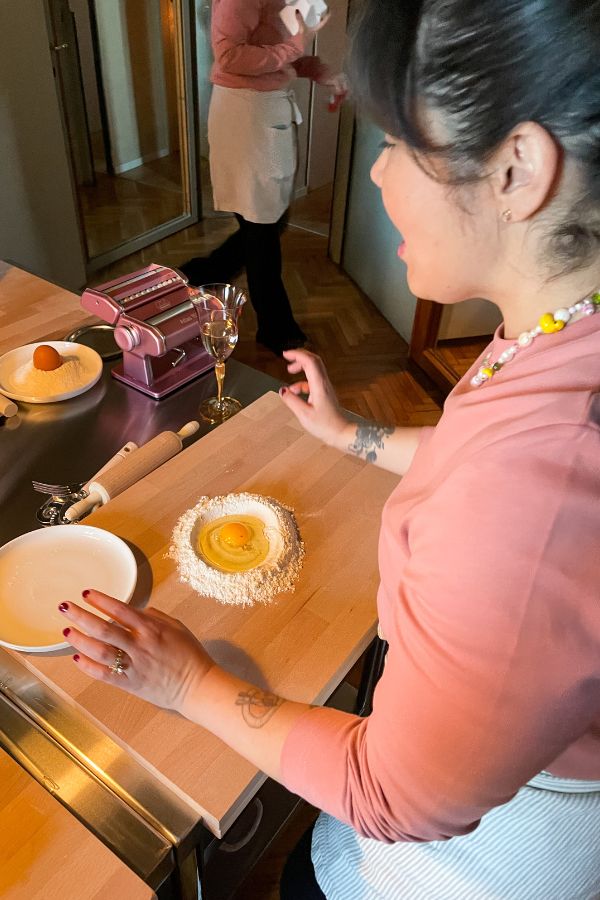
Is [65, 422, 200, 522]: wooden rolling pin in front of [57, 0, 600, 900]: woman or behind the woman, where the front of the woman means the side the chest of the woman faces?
in front

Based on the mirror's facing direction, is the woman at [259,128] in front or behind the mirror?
in front

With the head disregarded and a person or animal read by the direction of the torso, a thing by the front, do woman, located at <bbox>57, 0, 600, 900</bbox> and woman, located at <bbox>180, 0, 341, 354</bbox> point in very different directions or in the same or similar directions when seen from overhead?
very different directions

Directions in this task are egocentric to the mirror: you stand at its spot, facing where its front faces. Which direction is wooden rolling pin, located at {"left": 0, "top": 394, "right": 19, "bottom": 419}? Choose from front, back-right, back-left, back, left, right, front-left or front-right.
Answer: front-right

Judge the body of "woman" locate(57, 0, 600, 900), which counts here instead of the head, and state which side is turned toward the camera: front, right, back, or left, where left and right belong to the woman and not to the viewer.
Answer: left

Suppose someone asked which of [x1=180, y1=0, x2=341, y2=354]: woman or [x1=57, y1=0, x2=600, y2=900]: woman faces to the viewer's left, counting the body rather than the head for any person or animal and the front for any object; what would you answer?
[x1=57, y1=0, x2=600, y2=900]: woman

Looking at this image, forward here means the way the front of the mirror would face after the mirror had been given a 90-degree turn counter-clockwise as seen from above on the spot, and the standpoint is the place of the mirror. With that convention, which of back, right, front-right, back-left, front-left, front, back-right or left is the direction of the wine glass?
back-right

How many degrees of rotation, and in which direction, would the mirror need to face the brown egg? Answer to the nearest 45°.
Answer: approximately 45° to its right

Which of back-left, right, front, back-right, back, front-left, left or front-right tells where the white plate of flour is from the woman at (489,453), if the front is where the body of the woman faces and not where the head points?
front-right

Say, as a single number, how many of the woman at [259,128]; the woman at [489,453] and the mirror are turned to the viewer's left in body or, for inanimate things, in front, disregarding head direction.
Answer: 1
